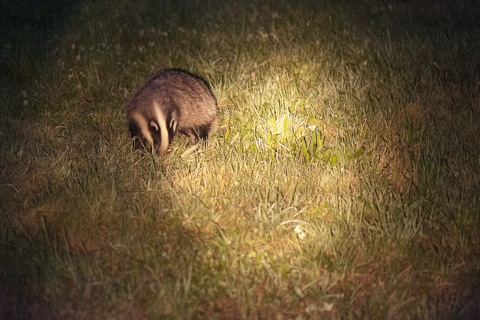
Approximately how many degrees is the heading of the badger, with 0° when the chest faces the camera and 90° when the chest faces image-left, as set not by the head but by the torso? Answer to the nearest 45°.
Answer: approximately 45°
